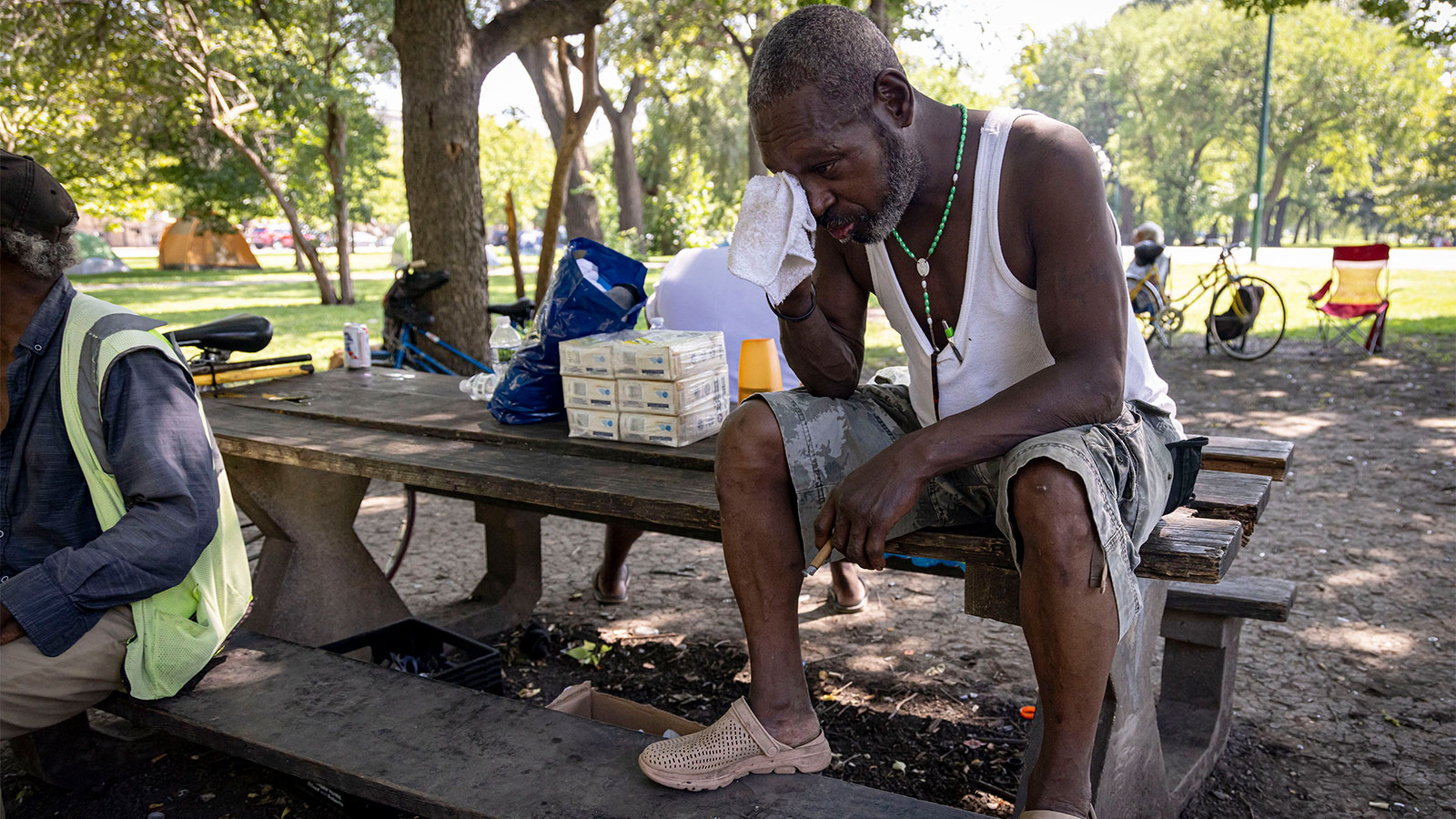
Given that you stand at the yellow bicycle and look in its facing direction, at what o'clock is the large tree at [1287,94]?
The large tree is roughly at 9 o'clock from the yellow bicycle.

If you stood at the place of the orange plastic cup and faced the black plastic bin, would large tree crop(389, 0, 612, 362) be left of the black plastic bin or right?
right

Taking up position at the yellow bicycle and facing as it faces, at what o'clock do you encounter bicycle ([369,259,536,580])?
The bicycle is roughly at 4 o'clock from the yellow bicycle.

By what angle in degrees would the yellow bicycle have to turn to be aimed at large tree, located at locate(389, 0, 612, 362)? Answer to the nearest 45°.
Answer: approximately 135° to its right

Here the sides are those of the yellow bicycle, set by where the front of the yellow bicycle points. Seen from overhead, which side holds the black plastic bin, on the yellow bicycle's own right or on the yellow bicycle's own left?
on the yellow bicycle's own right

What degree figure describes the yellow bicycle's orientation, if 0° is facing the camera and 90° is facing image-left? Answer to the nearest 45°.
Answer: approximately 270°
